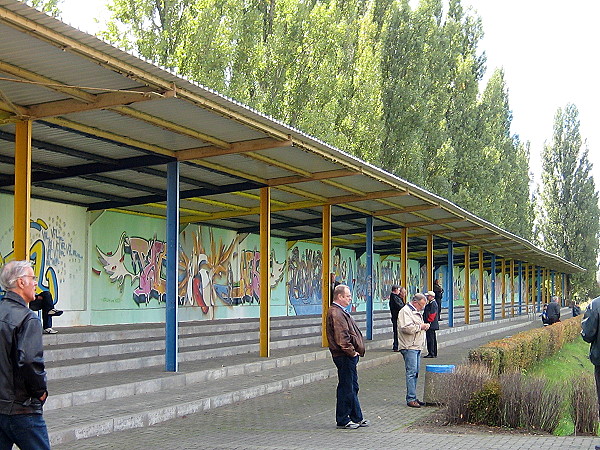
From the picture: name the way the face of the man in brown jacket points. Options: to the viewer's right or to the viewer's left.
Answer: to the viewer's right

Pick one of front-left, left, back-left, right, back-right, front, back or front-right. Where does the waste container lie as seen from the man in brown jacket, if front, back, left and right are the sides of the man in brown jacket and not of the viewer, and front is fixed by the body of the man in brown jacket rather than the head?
front-left

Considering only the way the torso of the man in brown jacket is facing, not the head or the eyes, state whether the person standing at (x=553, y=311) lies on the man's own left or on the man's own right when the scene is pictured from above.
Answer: on the man's own left

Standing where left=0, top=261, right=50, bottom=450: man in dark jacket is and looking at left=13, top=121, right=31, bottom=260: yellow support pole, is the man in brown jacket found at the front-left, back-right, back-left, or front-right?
front-right

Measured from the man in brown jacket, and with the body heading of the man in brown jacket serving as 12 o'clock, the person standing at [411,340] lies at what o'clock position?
The person standing is roughly at 10 o'clock from the man in brown jacket.

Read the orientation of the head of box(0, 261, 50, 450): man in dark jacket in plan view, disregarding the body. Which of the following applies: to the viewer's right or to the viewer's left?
to the viewer's right

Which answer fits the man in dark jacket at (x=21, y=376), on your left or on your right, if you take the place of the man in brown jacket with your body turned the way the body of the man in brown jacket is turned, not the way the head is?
on your right

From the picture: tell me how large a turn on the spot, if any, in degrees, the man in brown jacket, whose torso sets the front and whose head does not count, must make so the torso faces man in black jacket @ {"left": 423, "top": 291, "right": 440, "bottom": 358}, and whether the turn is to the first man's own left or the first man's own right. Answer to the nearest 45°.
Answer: approximately 90° to the first man's own left

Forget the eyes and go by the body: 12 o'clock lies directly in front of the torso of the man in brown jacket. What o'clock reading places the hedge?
The hedge is roughly at 10 o'clock from the man in brown jacket.

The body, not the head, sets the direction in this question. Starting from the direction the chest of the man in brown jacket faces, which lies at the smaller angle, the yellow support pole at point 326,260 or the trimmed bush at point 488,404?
the trimmed bush
